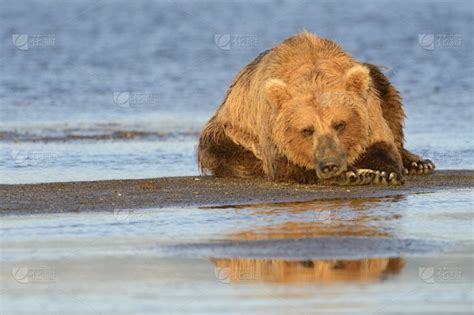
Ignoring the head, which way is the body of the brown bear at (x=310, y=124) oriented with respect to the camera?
toward the camera
